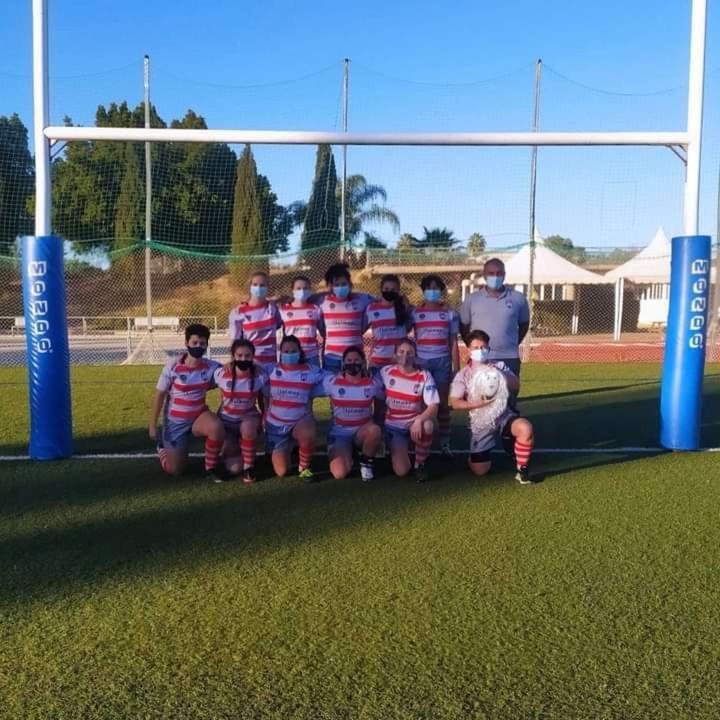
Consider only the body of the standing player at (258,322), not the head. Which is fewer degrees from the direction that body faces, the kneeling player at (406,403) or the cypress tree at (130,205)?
the kneeling player

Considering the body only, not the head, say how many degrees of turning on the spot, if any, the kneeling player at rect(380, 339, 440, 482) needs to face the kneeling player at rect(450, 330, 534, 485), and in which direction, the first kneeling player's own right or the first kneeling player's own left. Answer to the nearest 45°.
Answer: approximately 90° to the first kneeling player's own left

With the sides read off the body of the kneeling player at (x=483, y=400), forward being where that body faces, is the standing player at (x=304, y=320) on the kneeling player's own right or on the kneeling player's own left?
on the kneeling player's own right

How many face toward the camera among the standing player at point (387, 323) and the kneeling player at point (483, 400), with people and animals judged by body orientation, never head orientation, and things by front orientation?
2

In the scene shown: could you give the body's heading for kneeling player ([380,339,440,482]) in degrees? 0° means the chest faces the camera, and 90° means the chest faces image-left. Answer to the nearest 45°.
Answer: approximately 0°

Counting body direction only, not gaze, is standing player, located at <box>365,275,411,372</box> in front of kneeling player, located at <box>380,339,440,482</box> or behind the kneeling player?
behind

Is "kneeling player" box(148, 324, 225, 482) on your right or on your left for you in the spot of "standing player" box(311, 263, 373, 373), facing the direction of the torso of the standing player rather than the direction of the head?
on your right

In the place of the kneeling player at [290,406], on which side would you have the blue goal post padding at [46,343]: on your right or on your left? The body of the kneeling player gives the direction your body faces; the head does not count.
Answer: on your right
